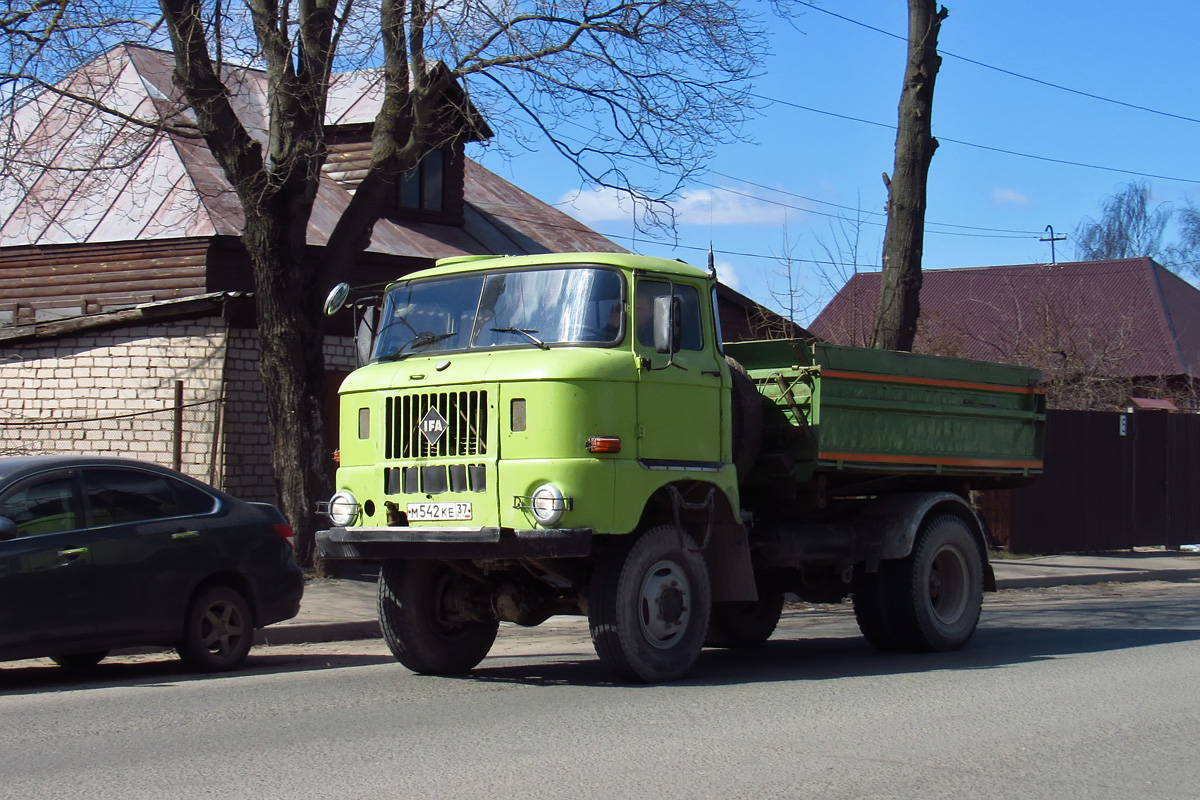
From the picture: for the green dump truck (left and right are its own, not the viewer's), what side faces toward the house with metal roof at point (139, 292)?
right

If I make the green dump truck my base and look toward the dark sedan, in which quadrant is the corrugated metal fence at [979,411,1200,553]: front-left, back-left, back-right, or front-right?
back-right

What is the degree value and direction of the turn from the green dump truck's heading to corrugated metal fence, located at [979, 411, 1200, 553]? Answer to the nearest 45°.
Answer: approximately 180°

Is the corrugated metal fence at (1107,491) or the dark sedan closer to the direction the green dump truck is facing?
the dark sedan

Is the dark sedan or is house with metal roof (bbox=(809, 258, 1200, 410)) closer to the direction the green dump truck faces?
the dark sedan

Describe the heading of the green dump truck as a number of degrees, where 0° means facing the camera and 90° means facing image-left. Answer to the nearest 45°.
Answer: approximately 45°

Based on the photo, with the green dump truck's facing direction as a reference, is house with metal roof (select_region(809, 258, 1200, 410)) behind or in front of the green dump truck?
behind
